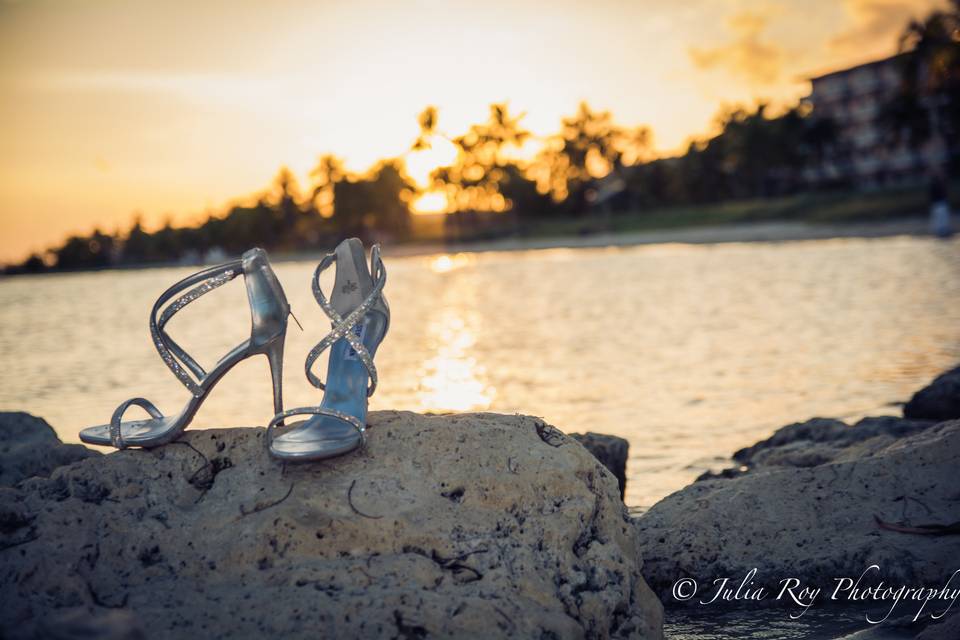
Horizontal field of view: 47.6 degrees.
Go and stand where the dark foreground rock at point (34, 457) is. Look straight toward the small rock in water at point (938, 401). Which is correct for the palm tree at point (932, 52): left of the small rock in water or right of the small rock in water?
left

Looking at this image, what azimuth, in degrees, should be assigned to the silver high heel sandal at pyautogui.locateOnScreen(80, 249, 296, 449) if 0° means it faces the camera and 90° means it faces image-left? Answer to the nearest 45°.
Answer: approximately 90°

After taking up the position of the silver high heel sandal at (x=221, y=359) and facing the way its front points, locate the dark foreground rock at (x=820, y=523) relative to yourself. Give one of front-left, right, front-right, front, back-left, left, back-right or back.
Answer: back

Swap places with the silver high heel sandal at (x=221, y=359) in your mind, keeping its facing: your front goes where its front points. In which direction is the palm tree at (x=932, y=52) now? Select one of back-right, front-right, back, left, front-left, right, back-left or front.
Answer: back-right

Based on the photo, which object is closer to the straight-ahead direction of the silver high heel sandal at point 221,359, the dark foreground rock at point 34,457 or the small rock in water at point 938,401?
the dark foreground rock
